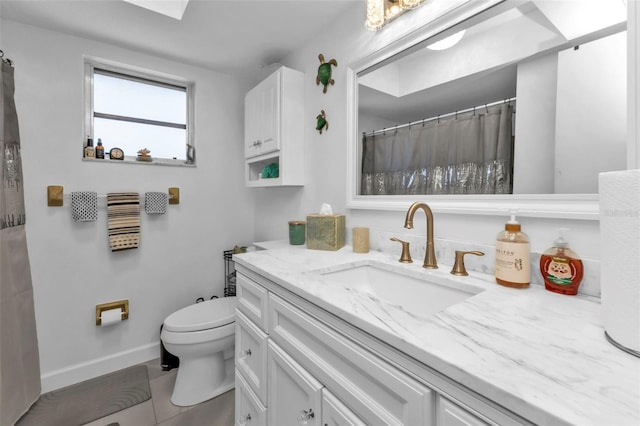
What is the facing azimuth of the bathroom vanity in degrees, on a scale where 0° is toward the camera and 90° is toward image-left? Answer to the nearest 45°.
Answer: approximately 45°

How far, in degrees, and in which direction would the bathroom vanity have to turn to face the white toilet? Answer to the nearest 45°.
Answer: approximately 90° to its right

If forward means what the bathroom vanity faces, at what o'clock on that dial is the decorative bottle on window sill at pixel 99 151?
The decorative bottle on window sill is roughly at 2 o'clock from the bathroom vanity.

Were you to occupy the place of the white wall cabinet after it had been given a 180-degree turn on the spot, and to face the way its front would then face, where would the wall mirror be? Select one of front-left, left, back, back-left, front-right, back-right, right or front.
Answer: right

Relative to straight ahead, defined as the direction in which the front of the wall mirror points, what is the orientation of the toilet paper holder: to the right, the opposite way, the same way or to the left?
to the left

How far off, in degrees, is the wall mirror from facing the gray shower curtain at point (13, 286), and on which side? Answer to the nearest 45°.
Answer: approximately 45° to its right

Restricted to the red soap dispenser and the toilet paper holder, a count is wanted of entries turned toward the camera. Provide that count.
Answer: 2

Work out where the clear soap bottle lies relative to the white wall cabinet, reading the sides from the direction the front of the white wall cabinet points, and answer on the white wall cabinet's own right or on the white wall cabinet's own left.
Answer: on the white wall cabinet's own left

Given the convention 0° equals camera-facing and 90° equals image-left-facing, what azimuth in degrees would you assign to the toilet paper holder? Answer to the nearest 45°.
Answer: approximately 0°

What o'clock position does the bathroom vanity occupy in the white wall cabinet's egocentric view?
The bathroom vanity is roughly at 10 o'clock from the white wall cabinet.

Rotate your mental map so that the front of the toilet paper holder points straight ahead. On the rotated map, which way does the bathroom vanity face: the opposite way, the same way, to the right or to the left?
to the right

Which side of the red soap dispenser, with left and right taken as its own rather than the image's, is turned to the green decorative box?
right
